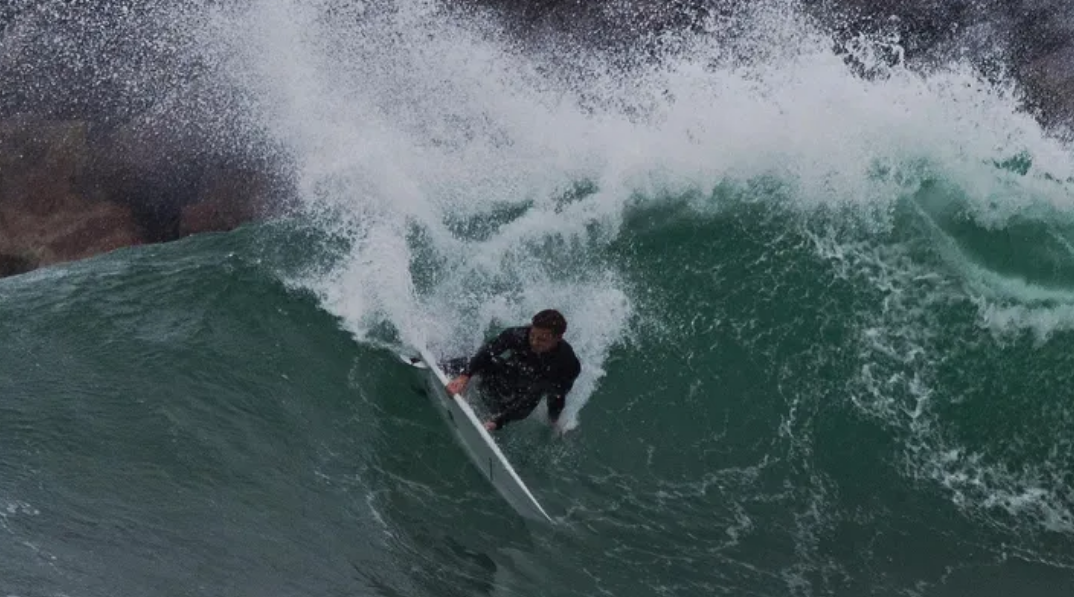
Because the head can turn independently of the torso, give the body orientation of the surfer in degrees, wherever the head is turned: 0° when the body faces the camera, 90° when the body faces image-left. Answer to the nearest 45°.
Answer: approximately 45°

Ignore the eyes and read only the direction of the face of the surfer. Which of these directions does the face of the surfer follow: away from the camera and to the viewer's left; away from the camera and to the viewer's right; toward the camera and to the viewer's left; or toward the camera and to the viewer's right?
toward the camera and to the viewer's left
